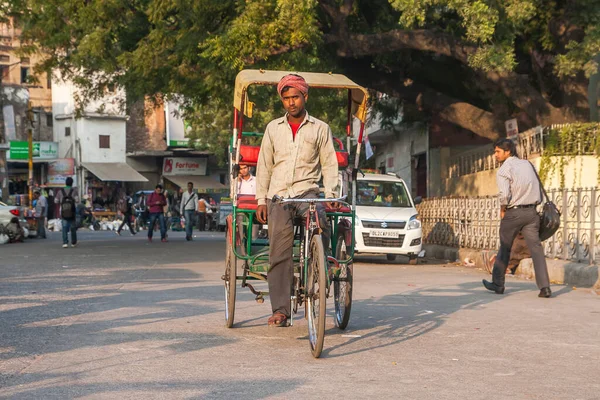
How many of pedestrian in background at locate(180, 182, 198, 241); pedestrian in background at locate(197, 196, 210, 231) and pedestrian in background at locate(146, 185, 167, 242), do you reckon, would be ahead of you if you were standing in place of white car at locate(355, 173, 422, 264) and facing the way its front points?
0

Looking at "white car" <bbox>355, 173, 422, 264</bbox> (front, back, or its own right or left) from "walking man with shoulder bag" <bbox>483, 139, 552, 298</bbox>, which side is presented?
front

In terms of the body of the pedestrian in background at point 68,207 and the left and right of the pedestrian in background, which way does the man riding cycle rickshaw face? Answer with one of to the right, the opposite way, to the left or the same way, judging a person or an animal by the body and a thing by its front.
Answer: the opposite way

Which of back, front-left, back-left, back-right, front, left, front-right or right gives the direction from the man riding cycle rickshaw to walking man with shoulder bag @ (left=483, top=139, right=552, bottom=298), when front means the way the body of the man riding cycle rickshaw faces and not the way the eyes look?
back-left

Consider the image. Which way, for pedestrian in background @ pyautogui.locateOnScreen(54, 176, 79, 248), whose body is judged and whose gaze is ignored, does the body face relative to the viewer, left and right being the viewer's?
facing away from the viewer

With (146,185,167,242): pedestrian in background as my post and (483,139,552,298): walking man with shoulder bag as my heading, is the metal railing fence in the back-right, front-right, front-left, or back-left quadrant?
front-left

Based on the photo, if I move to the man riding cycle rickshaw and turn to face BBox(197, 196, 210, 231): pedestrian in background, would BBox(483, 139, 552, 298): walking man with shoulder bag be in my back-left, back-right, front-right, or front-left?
front-right

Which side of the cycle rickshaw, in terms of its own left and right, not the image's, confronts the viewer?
front

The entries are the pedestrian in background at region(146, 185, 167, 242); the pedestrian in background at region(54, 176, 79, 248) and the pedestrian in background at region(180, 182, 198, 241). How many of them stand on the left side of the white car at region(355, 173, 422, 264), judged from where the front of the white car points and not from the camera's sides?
0

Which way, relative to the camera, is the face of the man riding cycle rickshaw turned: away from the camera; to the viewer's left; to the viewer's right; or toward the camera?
toward the camera

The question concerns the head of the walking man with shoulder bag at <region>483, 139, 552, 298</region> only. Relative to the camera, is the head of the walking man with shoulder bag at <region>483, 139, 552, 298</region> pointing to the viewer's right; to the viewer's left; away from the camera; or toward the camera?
to the viewer's left

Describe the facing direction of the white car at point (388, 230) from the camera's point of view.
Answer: facing the viewer

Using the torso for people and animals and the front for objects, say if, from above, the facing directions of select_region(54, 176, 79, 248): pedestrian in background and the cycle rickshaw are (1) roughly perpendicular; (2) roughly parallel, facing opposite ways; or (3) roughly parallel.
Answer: roughly parallel, facing opposite ways

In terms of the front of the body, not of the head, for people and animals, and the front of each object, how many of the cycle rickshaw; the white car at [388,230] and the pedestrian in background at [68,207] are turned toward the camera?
2

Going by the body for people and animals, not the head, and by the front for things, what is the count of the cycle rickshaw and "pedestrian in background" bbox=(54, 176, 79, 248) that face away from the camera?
1

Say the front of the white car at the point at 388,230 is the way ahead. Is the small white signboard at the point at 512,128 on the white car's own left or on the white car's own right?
on the white car's own left
